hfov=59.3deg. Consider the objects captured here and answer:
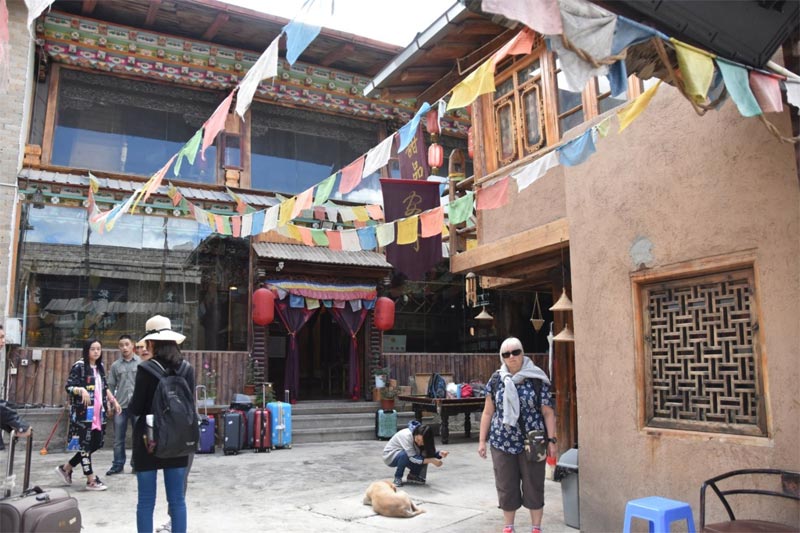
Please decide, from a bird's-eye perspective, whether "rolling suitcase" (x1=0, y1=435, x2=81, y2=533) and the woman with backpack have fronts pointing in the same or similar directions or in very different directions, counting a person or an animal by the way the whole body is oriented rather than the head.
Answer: very different directions

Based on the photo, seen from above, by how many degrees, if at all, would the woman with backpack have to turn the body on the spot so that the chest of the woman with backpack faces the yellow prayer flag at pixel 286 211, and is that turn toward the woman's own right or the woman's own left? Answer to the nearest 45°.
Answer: approximately 45° to the woman's own right

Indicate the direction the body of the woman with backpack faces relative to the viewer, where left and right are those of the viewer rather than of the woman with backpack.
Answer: facing away from the viewer and to the left of the viewer

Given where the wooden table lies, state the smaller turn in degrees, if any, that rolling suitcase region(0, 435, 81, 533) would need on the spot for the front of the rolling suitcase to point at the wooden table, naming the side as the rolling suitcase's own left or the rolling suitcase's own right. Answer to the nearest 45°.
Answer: approximately 90° to the rolling suitcase's own left

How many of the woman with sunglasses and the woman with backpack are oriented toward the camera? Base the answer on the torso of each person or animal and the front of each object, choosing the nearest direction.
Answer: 1

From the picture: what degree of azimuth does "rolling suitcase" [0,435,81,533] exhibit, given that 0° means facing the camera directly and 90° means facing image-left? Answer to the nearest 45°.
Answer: approximately 315°

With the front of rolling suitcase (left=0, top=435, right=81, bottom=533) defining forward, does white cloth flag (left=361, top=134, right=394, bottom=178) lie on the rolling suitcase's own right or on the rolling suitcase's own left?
on the rolling suitcase's own left

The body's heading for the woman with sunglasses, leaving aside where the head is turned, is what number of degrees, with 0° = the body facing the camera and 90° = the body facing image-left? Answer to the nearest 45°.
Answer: approximately 0°

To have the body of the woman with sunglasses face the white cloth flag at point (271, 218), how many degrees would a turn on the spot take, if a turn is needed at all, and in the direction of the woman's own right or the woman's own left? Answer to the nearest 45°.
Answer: approximately 135° to the woman's own right
